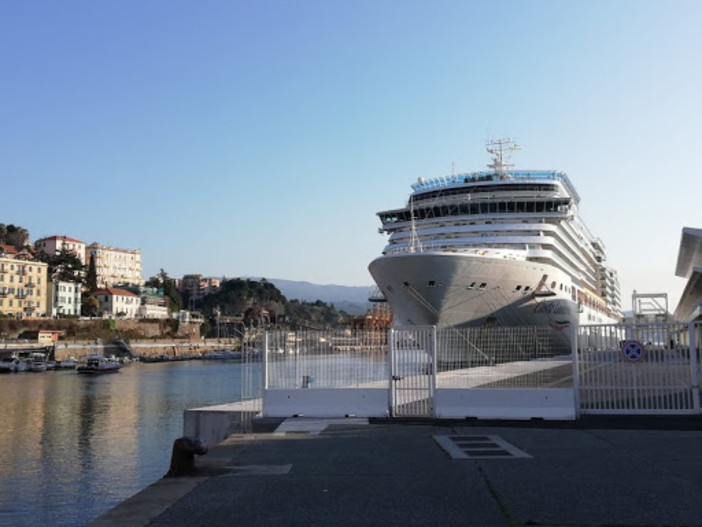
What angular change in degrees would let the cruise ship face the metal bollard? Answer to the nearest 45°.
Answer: approximately 45° to its left

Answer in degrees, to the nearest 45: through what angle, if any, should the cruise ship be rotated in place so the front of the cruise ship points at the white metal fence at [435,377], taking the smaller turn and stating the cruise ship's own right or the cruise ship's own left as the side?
approximately 45° to the cruise ship's own left

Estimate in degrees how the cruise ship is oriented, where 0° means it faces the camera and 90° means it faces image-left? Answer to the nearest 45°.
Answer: approximately 45°

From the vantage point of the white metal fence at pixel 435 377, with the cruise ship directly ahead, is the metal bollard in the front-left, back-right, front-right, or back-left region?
back-left

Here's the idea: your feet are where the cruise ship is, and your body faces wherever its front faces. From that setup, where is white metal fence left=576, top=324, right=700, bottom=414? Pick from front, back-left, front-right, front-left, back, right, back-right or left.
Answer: front-left
